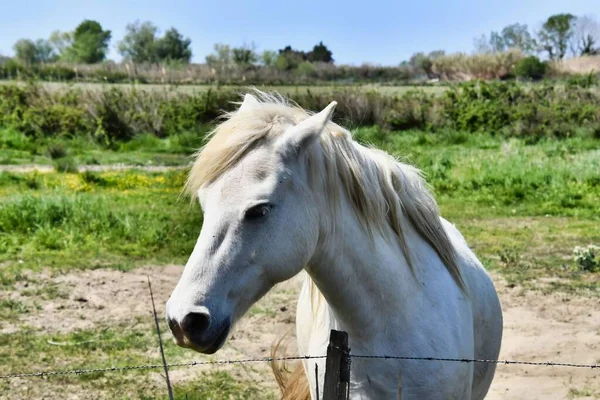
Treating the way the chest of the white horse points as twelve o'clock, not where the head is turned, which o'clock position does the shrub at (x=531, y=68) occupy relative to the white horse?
The shrub is roughly at 5 o'clock from the white horse.

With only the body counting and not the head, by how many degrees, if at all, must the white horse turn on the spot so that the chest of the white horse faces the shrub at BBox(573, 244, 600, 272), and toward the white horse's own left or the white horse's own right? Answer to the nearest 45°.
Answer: approximately 180°

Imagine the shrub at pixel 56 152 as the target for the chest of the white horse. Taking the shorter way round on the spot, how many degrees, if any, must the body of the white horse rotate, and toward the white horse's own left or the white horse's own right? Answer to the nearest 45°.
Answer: approximately 90° to the white horse's own right

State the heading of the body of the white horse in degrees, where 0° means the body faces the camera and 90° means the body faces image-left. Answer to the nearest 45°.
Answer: approximately 45°

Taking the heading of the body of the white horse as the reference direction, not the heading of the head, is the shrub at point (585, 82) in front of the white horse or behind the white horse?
behind

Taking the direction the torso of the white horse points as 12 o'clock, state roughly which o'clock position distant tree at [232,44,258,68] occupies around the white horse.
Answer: The distant tree is roughly at 4 o'clock from the white horse.

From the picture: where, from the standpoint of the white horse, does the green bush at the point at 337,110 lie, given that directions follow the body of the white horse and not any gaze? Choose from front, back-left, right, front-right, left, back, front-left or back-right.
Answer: back-right
